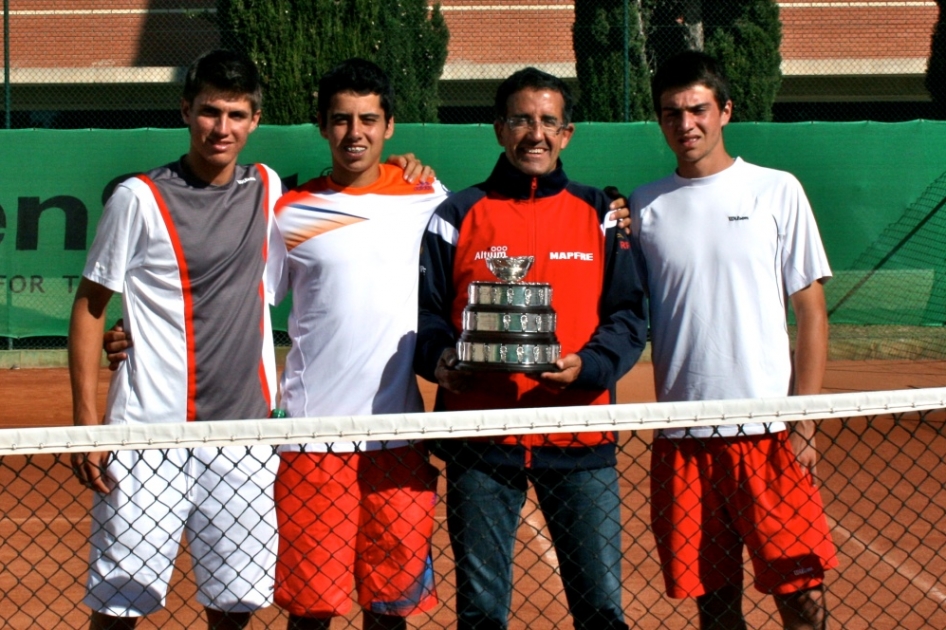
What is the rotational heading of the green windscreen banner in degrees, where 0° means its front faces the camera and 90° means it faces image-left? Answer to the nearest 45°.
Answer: approximately 0°

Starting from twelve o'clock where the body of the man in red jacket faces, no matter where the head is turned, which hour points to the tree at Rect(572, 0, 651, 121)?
The tree is roughly at 6 o'clock from the man in red jacket.

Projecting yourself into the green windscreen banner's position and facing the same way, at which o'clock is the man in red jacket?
The man in red jacket is roughly at 12 o'clock from the green windscreen banner.

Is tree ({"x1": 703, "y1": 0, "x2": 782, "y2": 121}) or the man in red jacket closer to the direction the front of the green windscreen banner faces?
the man in red jacket

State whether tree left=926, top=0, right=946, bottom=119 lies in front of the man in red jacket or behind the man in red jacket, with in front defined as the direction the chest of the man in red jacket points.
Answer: behind

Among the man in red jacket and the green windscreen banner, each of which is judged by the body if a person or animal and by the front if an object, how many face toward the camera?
2

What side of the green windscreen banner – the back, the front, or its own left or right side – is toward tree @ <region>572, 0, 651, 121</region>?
back

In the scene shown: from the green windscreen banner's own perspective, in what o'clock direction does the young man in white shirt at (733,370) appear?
The young man in white shirt is roughly at 12 o'clock from the green windscreen banner.

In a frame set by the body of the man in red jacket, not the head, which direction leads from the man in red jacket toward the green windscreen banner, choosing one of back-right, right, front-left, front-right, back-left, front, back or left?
back

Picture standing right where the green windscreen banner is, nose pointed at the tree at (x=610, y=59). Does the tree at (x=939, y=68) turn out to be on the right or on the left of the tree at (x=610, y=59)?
right

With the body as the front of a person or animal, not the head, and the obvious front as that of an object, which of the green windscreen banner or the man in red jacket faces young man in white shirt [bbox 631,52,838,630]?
the green windscreen banner
